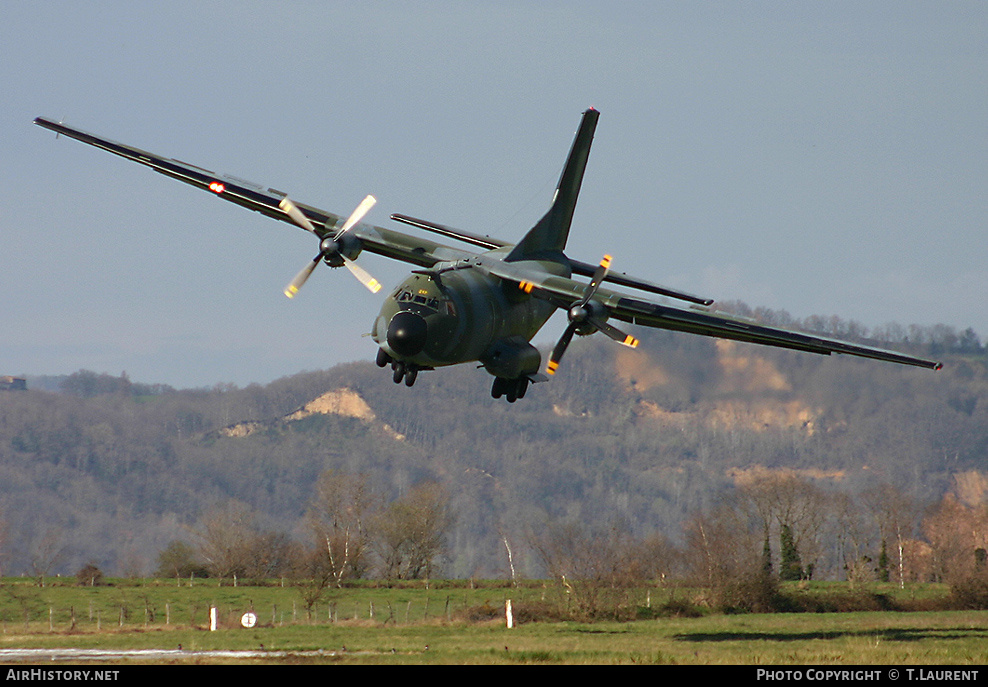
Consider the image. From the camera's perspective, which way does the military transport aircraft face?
toward the camera
